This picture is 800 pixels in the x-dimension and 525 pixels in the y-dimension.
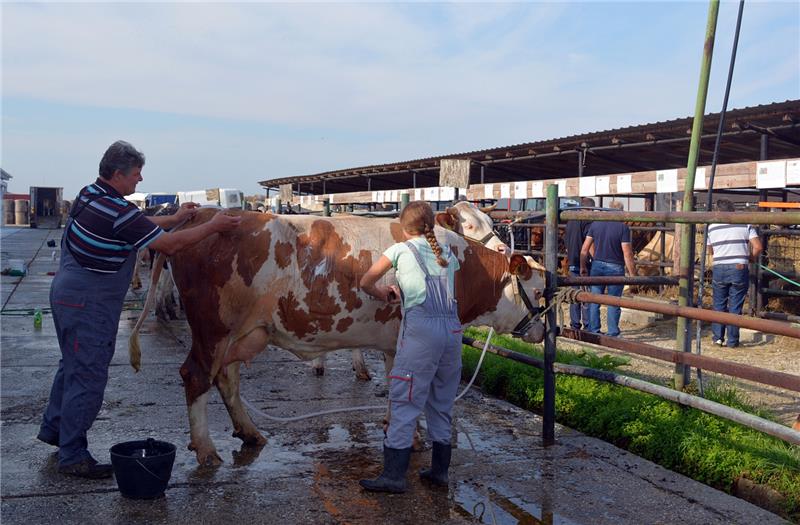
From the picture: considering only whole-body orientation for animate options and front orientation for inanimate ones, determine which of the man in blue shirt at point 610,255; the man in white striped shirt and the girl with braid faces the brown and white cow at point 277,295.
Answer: the girl with braid

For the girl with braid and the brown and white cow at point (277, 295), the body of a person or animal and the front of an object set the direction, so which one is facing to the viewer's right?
the brown and white cow

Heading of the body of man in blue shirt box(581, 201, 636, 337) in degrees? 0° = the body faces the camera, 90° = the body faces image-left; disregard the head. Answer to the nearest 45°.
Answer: approximately 180°

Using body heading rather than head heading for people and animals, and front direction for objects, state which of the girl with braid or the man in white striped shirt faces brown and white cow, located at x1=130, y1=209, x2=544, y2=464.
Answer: the girl with braid

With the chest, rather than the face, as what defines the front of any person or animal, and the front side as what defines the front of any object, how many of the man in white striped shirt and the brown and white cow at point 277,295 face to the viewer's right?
1

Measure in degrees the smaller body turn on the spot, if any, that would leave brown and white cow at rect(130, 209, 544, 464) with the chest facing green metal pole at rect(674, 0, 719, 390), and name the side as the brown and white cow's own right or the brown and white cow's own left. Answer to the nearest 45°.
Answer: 0° — it already faces it

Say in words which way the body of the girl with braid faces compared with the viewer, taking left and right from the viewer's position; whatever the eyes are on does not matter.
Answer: facing away from the viewer and to the left of the viewer

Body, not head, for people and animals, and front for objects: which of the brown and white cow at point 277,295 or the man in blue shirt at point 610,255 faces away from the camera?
the man in blue shirt

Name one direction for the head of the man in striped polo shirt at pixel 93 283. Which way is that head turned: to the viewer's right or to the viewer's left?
to the viewer's right

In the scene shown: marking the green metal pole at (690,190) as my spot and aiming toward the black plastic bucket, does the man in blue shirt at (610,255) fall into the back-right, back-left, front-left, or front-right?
back-right

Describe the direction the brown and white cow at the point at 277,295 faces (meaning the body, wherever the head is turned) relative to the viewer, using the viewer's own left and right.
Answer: facing to the right of the viewer

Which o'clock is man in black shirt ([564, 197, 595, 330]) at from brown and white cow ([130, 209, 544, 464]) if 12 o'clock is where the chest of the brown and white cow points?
The man in black shirt is roughly at 10 o'clock from the brown and white cow.

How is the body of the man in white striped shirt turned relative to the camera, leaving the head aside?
away from the camera
